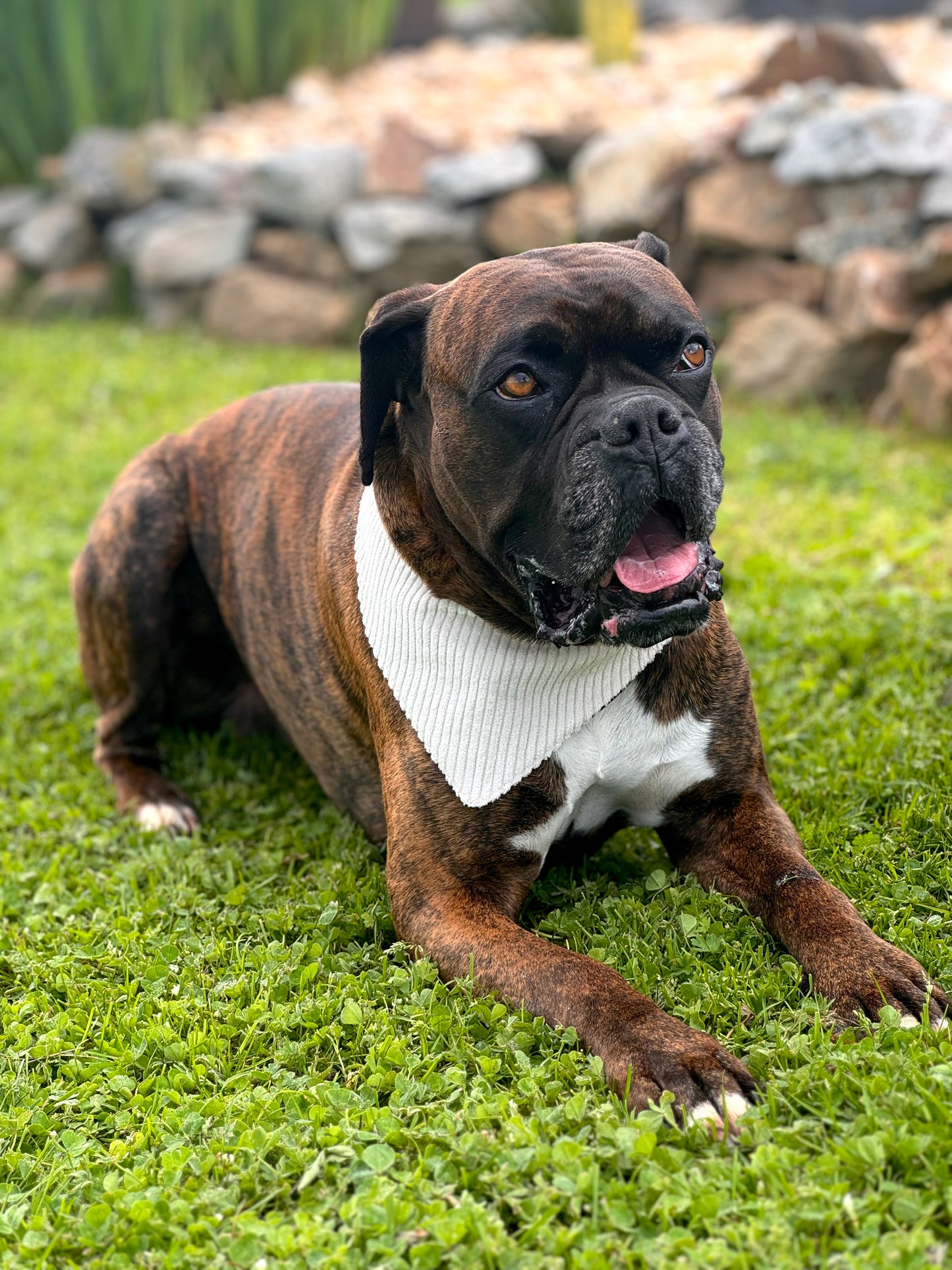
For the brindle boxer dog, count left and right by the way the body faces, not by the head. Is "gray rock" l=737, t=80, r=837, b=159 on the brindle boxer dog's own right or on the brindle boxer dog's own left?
on the brindle boxer dog's own left

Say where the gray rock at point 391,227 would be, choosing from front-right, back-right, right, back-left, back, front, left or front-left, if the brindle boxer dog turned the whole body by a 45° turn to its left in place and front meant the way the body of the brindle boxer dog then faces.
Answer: left

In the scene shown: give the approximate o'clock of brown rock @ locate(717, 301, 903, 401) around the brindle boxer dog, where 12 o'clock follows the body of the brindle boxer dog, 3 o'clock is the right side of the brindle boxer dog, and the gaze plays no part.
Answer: The brown rock is roughly at 8 o'clock from the brindle boxer dog.

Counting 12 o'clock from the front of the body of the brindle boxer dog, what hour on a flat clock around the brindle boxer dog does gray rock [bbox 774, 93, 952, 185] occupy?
The gray rock is roughly at 8 o'clock from the brindle boxer dog.

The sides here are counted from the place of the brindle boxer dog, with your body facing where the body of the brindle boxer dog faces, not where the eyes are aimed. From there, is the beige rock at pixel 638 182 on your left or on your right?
on your left

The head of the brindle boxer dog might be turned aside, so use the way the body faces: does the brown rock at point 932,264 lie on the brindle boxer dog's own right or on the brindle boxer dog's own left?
on the brindle boxer dog's own left

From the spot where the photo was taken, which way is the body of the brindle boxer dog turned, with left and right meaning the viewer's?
facing the viewer and to the right of the viewer

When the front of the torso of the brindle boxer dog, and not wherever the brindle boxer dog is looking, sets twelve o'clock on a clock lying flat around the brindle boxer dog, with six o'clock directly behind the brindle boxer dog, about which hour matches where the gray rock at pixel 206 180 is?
The gray rock is roughly at 7 o'clock from the brindle boxer dog.

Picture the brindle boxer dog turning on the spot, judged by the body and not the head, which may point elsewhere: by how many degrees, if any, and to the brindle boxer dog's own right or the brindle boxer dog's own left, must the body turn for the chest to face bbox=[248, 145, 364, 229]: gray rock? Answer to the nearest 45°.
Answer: approximately 135° to the brindle boxer dog's own left

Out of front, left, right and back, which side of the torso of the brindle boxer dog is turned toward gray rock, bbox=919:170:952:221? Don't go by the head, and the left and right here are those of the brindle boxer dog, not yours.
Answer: left
